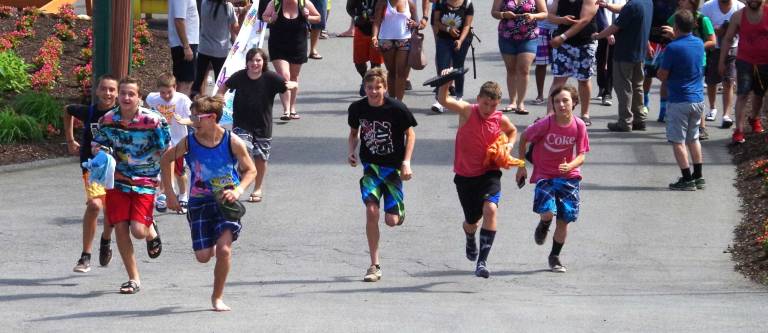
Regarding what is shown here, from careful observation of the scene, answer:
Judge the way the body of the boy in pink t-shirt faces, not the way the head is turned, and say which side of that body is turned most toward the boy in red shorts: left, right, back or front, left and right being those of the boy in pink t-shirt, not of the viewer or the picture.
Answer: right

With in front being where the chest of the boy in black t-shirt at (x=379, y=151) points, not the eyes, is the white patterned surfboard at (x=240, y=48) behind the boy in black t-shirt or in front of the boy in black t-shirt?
behind

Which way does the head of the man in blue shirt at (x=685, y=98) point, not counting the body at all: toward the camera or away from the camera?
away from the camera

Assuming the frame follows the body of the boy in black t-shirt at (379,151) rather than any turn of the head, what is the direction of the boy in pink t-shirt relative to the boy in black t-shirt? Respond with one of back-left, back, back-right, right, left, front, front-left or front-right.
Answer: left

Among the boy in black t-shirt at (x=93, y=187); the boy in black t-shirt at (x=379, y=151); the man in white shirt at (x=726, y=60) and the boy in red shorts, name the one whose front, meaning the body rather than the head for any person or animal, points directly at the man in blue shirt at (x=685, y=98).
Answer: the man in white shirt

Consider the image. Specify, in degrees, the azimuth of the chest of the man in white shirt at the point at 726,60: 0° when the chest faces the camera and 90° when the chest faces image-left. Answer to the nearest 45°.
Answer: approximately 0°

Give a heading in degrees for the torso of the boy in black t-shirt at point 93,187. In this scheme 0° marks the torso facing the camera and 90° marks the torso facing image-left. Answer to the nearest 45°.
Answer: approximately 0°

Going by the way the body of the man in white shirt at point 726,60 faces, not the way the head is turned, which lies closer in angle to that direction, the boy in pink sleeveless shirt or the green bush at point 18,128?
the boy in pink sleeveless shirt
